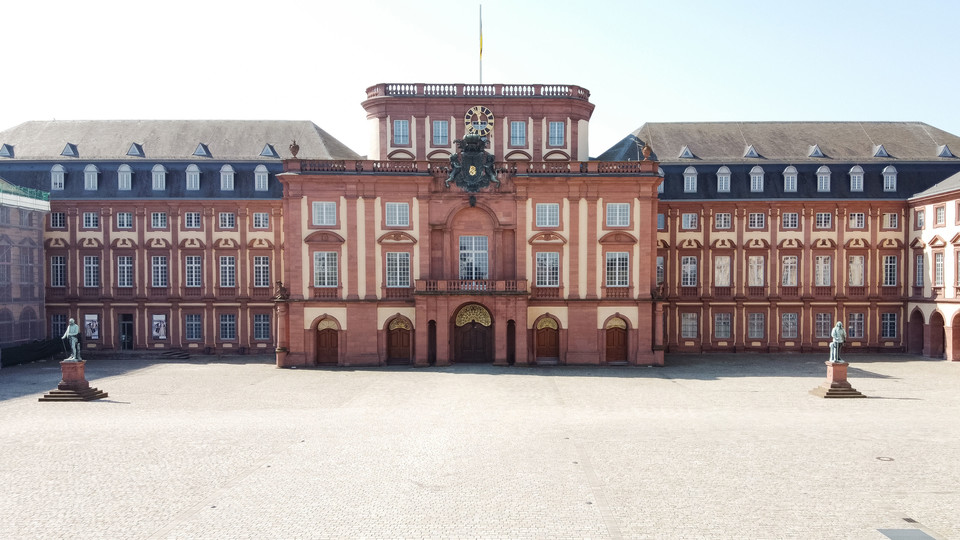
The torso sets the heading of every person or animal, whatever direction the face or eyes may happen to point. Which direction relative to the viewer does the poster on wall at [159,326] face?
toward the camera

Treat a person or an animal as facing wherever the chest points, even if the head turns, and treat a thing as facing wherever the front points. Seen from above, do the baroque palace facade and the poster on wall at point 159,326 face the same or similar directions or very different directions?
same or similar directions

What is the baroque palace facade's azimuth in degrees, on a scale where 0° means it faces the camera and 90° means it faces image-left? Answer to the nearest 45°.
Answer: approximately 0°
